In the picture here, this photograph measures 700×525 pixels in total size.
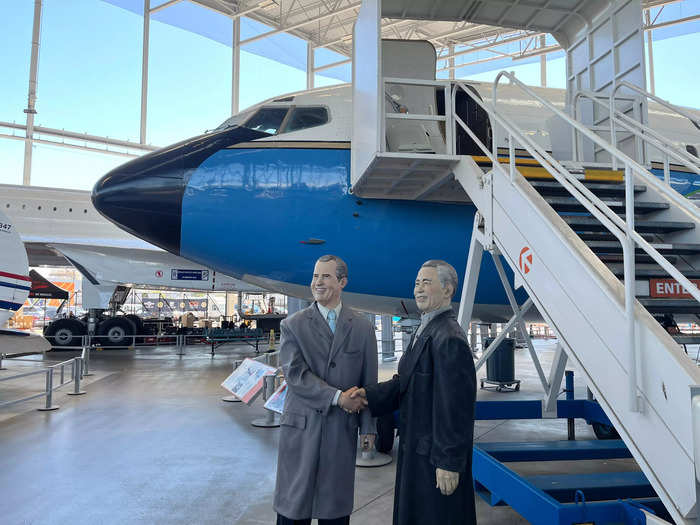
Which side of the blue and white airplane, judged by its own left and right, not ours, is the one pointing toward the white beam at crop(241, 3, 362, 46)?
right

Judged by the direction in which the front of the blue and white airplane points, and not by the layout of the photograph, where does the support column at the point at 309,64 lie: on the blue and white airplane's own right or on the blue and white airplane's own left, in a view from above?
on the blue and white airplane's own right

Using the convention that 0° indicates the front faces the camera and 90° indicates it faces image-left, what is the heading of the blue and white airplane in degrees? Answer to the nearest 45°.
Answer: approximately 90°

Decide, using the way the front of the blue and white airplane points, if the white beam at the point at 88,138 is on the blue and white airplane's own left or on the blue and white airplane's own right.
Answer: on the blue and white airplane's own right

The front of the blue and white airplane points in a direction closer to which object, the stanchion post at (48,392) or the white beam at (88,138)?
the stanchion post

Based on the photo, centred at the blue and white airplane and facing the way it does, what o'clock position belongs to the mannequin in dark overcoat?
The mannequin in dark overcoat is roughly at 8 o'clock from the blue and white airplane.

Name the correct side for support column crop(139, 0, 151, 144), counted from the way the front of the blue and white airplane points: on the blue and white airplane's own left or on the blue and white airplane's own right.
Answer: on the blue and white airplane's own right

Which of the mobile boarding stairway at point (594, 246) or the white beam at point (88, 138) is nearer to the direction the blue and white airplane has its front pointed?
the white beam

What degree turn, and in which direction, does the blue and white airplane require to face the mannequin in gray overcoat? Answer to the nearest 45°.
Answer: approximately 90° to its left
